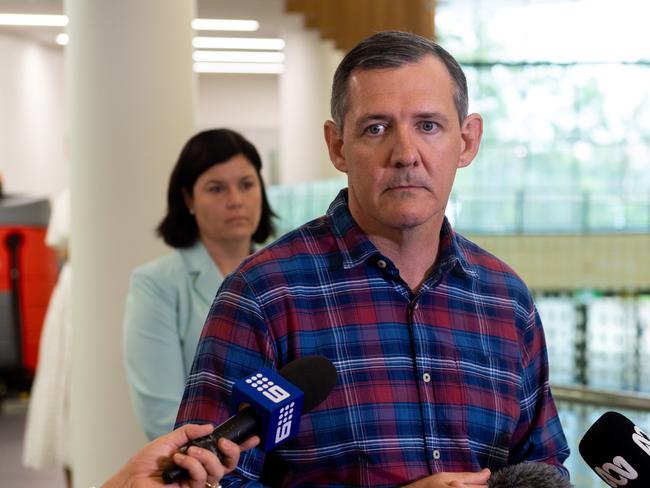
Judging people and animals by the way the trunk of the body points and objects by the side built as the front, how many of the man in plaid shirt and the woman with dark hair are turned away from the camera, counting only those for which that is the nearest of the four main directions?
0

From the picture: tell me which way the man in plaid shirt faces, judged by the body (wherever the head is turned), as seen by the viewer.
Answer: toward the camera

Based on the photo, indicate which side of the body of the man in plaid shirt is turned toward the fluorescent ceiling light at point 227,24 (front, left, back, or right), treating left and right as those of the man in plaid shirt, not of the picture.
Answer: back

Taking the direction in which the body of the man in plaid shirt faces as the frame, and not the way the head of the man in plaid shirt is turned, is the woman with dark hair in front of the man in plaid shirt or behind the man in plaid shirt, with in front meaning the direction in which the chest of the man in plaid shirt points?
behind

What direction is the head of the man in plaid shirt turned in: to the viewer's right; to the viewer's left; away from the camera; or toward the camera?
toward the camera

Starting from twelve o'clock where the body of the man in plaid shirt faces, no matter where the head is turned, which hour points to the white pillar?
The white pillar is roughly at 5 o'clock from the man in plaid shirt.

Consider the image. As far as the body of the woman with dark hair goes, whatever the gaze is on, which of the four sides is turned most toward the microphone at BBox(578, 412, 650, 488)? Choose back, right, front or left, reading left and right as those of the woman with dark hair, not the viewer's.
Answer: front

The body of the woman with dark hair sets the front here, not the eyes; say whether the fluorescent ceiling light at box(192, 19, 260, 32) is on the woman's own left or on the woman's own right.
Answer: on the woman's own left
